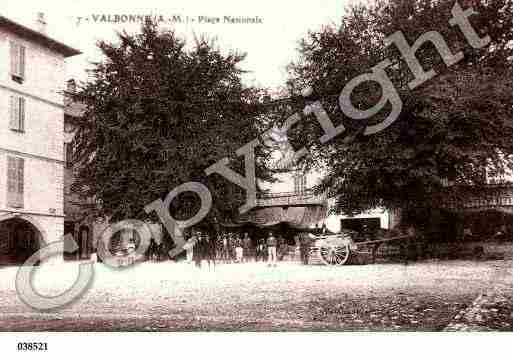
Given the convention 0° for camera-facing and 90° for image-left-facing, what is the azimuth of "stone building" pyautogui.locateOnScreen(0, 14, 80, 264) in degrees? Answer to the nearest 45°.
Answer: approximately 315°

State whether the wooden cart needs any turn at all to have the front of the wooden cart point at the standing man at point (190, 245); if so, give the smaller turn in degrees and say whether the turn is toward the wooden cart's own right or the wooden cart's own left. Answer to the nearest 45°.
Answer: approximately 180°

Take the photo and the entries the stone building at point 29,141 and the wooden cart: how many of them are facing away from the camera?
0

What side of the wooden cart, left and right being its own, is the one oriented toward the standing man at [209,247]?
back

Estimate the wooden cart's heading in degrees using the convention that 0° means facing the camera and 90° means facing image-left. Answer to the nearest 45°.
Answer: approximately 270°

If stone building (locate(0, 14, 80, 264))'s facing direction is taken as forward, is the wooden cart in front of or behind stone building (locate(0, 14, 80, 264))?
in front

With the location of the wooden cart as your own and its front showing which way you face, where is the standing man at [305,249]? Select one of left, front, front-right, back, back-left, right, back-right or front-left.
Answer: back-left

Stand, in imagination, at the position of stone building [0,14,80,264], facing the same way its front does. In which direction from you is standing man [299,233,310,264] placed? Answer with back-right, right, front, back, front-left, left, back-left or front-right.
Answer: front-left

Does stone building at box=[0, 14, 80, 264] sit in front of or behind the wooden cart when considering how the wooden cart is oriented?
behind
